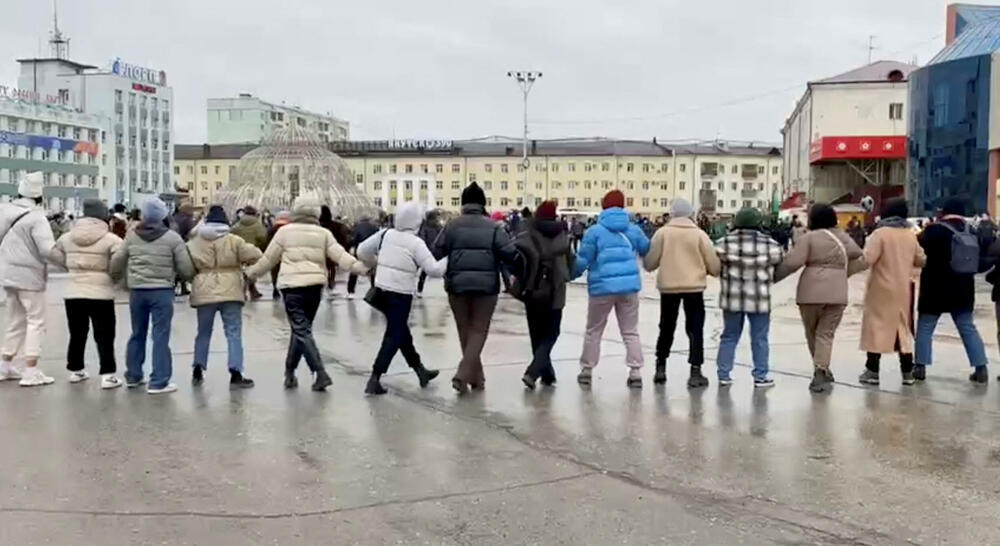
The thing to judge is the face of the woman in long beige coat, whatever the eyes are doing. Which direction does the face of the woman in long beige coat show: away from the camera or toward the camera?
away from the camera

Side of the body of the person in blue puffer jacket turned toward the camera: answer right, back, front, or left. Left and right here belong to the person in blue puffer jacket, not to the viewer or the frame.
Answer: back

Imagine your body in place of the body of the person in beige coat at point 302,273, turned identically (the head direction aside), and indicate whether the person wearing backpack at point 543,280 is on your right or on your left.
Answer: on your right

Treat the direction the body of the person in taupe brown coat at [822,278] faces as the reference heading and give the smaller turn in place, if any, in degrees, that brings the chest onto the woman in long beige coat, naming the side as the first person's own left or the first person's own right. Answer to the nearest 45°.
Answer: approximately 45° to the first person's own right

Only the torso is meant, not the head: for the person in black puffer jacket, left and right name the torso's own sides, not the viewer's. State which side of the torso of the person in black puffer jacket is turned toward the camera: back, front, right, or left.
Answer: back

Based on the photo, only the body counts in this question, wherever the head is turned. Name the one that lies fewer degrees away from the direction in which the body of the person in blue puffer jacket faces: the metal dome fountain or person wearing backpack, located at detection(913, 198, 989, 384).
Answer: the metal dome fountain

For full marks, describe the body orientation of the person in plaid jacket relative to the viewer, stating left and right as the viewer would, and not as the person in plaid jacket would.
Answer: facing away from the viewer

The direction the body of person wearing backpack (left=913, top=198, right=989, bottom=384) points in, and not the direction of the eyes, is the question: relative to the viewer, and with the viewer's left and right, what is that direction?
facing away from the viewer and to the left of the viewer

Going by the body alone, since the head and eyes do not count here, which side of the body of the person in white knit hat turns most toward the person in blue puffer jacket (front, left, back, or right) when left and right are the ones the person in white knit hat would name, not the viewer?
right

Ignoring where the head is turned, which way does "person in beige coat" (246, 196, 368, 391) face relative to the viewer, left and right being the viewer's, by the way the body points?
facing away from the viewer

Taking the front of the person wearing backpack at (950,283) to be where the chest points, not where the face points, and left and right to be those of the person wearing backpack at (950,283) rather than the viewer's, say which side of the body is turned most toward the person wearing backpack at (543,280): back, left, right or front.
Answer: left
